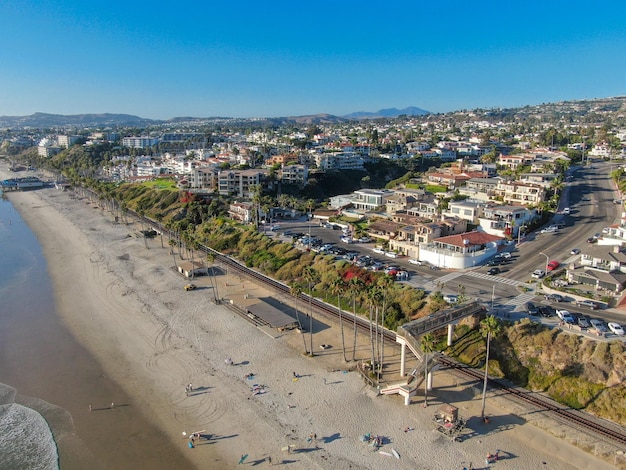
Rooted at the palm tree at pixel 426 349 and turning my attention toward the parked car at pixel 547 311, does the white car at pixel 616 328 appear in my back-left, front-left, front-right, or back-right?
front-right

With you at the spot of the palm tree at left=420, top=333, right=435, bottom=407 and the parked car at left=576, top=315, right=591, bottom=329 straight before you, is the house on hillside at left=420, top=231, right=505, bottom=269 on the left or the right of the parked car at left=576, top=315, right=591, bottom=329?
left

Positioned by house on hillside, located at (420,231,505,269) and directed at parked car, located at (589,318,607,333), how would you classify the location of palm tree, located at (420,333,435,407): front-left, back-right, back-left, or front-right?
front-right

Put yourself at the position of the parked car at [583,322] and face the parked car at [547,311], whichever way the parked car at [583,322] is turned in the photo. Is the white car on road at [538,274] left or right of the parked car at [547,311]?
right

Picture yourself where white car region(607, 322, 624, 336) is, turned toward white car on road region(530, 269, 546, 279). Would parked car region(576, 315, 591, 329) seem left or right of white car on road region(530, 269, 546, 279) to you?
left
